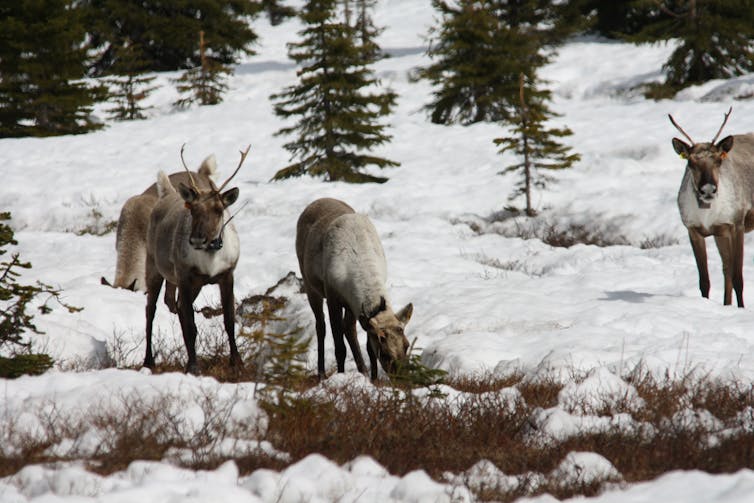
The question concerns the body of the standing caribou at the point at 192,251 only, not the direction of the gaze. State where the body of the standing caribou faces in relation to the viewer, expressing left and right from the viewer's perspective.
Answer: facing the viewer and to the right of the viewer

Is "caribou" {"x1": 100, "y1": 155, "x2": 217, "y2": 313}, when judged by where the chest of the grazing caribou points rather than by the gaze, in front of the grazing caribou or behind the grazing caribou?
behind

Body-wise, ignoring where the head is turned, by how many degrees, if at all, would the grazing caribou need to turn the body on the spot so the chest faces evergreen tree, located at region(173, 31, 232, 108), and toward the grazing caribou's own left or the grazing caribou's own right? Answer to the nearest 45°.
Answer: approximately 135° to the grazing caribou's own left

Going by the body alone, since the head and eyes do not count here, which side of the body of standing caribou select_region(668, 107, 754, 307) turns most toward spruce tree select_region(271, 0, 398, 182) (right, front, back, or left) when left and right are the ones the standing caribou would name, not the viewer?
right

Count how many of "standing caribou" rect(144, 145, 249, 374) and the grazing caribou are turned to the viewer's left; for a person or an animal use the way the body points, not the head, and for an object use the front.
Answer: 0

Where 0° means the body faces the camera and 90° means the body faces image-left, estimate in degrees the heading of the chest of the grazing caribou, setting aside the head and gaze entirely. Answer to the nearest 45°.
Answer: approximately 315°

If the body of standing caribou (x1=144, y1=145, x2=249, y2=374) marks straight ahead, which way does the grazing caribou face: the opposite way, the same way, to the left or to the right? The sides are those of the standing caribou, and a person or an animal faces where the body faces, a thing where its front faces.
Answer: the same way

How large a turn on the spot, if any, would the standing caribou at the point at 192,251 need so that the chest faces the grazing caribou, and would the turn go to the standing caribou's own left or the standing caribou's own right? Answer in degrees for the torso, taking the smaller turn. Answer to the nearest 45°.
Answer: approximately 45° to the standing caribou's own left

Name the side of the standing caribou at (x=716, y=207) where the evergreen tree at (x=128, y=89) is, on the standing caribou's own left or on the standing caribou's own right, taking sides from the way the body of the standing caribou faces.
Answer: on the standing caribou's own right

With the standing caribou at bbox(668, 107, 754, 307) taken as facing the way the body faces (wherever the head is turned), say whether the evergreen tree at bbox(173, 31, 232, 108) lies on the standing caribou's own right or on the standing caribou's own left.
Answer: on the standing caribou's own right

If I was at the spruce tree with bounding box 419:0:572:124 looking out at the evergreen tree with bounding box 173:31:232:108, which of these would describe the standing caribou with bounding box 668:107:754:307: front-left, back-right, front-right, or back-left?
back-left

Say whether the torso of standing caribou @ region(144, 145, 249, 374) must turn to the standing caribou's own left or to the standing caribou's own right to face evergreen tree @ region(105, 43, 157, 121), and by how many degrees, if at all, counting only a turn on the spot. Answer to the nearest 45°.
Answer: approximately 135° to the standing caribou's own left

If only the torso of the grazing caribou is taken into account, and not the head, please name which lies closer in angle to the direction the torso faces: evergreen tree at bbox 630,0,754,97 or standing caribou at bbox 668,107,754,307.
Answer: the standing caribou

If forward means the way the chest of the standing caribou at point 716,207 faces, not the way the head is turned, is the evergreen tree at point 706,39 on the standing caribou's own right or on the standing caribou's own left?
on the standing caribou's own right

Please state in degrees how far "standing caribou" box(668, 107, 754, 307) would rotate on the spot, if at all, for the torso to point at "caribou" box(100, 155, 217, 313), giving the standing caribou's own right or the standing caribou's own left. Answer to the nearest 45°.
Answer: approximately 45° to the standing caribou's own right
